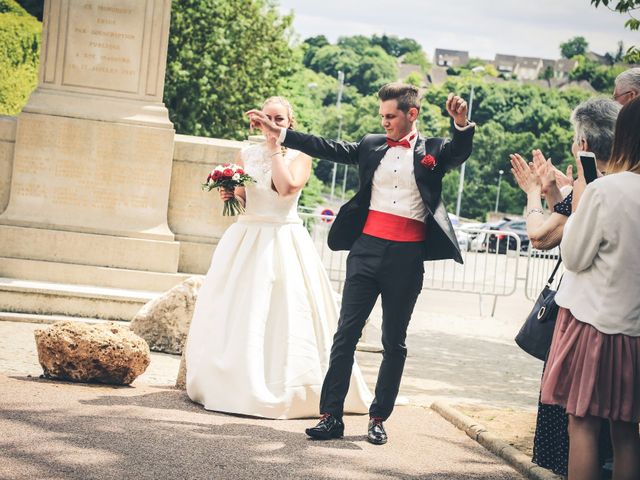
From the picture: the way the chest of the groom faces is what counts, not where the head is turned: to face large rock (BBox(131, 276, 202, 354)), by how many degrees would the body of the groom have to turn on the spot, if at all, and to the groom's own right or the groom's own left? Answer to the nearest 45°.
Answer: approximately 135° to the groom's own right

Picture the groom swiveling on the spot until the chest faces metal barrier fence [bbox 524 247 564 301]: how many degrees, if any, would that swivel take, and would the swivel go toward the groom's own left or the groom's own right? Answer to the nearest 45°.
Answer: approximately 180°

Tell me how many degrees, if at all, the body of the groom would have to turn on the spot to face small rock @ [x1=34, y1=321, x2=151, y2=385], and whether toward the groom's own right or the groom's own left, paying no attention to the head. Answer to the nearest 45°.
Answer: approximately 90° to the groom's own right

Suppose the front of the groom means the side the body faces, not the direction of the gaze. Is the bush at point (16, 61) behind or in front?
behind

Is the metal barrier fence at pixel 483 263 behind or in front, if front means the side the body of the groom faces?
behind

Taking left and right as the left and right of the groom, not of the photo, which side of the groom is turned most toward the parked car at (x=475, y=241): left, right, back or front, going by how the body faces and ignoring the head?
back

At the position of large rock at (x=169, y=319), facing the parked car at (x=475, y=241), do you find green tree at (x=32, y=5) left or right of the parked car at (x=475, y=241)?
left

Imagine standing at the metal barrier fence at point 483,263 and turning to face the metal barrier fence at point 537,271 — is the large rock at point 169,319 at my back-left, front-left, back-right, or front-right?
back-right

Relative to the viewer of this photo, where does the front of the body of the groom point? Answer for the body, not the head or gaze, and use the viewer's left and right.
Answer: facing the viewer

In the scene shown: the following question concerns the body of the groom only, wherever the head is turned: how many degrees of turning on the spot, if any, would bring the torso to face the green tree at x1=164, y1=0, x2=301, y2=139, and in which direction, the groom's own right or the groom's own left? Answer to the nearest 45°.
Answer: approximately 180°
